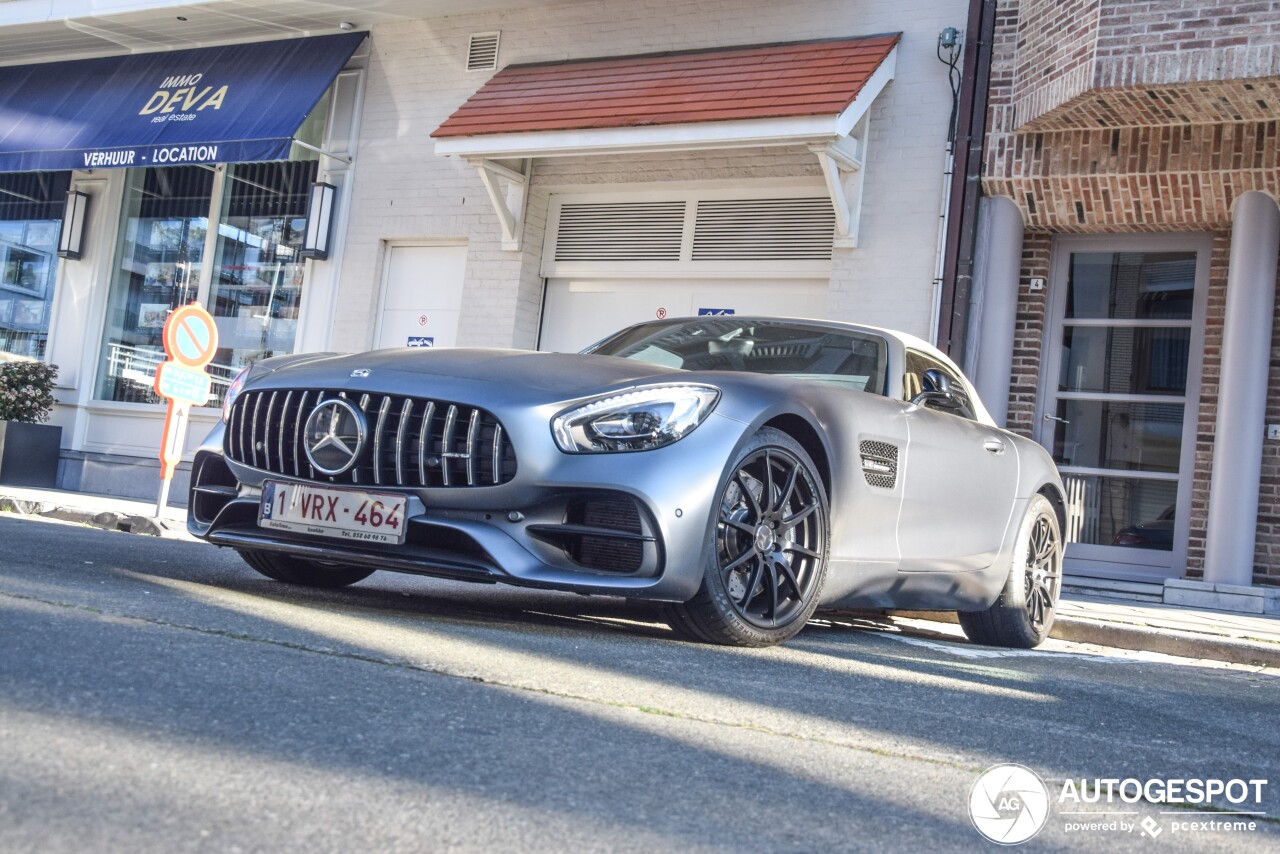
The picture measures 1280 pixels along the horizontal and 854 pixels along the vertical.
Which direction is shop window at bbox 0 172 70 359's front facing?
toward the camera

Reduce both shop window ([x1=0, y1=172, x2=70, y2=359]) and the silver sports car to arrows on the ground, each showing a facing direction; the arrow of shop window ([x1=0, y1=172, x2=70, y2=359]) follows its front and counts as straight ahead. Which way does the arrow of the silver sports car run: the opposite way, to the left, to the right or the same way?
to the right

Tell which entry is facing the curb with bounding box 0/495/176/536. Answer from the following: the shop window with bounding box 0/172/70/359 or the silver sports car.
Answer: the shop window

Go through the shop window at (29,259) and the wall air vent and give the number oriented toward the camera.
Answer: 2

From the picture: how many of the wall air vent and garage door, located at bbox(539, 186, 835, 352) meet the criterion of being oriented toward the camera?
2

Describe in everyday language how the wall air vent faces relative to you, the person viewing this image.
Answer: facing the viewer

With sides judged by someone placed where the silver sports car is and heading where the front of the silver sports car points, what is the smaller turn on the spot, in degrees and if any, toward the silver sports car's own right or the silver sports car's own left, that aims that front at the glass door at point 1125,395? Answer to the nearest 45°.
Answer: approximately 180°

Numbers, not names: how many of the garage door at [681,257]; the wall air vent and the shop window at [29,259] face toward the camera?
3

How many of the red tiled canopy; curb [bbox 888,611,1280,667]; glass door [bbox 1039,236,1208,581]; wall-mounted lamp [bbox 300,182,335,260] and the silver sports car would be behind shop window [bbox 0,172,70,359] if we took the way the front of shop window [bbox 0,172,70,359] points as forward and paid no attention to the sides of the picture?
0

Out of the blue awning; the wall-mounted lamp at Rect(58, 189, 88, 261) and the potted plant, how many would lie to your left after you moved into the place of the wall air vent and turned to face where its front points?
0

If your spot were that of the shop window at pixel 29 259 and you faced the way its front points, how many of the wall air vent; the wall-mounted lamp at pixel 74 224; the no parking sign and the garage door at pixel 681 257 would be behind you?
0

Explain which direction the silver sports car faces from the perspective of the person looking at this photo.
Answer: facing the viewer and to the left of the viewer

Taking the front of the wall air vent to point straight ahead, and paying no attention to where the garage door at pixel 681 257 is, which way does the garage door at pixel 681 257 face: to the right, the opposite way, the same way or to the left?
the same way

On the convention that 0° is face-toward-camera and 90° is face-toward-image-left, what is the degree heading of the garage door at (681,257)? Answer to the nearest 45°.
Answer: approximately 0°

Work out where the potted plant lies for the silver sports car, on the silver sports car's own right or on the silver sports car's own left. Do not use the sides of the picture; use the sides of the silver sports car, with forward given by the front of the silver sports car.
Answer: on the silver sports car's own right
